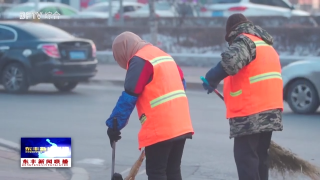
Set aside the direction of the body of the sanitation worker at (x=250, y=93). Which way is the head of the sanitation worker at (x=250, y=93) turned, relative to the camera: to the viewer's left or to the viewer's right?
to the viewer's left

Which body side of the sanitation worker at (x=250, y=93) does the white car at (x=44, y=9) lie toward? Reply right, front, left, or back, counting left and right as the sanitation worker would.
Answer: front

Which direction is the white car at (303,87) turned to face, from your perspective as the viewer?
facing to the left of the viewer

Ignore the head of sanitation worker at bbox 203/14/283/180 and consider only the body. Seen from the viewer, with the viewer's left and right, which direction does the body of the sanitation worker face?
facing away from the viewer and to the left of the viewer

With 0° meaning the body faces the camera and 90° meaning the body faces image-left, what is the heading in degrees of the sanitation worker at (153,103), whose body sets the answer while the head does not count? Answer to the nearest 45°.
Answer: approximately 135°
